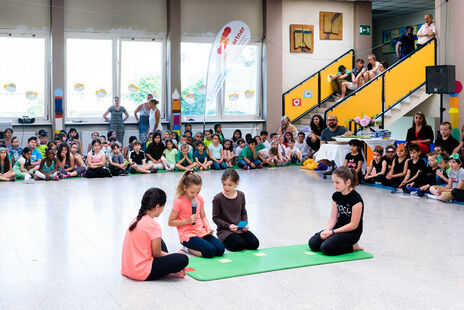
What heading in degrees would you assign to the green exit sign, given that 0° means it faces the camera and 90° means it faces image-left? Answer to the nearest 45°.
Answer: approximately 0°

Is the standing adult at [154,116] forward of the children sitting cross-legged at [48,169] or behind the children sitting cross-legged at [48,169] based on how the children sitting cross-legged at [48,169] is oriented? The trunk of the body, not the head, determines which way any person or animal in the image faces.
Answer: behind

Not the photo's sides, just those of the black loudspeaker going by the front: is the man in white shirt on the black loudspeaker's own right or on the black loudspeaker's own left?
on the black loudspeaker's own right

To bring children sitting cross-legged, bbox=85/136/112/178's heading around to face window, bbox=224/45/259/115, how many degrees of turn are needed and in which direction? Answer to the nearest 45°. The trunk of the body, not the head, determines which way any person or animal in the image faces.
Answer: approximately 135° to their left

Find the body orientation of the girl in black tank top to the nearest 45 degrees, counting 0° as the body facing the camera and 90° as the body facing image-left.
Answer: approximately 45°

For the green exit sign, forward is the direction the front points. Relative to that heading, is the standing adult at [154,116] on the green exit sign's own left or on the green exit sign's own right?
on the green exit sign's own right

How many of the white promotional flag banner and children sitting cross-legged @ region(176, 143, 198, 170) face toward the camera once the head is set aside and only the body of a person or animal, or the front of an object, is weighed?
2
